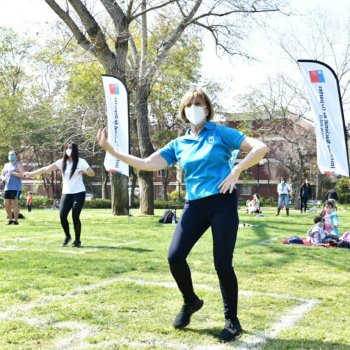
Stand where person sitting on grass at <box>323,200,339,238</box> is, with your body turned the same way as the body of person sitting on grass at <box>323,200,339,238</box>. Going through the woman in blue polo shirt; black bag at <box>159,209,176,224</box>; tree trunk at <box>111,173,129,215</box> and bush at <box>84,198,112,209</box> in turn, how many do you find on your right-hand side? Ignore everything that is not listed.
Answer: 3

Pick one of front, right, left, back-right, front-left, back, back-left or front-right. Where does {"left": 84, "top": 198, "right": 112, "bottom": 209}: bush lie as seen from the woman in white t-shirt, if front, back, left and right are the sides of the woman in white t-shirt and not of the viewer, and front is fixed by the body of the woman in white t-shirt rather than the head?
back

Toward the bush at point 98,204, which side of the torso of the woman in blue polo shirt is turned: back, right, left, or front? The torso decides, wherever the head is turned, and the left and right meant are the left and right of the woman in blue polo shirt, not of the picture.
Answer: back

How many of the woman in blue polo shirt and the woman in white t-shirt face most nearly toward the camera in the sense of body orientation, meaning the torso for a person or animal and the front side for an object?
2

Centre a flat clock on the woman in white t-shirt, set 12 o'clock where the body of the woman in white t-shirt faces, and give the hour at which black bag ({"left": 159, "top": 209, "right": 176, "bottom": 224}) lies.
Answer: The black bag is roughly at 7 o'clock from the woman in white t-shirt.

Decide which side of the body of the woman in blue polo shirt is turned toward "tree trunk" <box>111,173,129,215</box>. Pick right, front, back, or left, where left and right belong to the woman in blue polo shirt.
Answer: back

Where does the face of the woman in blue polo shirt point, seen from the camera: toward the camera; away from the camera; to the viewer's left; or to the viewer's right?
toward the camera

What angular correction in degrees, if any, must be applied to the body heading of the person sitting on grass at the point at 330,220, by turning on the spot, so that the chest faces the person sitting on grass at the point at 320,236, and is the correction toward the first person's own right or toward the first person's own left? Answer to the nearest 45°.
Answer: approximately 45° to the first person's own left

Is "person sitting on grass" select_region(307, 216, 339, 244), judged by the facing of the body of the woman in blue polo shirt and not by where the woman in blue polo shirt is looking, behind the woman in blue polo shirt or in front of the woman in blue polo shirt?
behind

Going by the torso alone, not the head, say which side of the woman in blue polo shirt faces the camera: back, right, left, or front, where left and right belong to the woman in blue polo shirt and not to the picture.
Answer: front

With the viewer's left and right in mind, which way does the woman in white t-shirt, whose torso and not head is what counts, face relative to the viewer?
facing the viewer

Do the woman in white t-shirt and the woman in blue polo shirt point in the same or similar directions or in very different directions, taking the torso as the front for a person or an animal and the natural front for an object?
same or similar directions

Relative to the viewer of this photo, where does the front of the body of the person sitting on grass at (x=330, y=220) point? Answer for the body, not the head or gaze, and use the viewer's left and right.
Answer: facing the viewer and to the left of the viewer

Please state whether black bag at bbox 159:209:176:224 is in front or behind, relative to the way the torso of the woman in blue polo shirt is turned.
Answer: behind

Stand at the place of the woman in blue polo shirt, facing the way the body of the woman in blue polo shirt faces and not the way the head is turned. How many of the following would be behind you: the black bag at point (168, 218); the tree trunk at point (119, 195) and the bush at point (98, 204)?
3

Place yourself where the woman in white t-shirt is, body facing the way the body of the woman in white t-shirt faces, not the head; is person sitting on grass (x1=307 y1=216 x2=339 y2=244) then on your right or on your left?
on your left

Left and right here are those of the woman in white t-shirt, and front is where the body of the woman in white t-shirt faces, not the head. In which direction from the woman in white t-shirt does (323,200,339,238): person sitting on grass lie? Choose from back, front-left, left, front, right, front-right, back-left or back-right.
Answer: left
